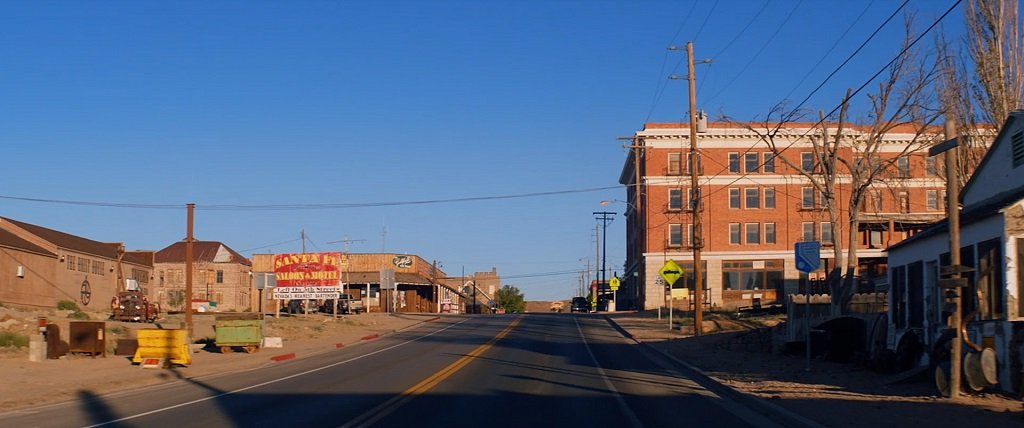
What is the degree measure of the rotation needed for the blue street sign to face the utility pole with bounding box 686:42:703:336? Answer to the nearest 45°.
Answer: approximately 180°

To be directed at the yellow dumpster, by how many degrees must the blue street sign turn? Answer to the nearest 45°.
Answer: approximately 90° to its right

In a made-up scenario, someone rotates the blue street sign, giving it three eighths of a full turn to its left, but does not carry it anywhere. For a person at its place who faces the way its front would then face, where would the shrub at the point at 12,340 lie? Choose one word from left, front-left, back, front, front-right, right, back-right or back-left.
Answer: back-left

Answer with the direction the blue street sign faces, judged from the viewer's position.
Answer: facing the viewer
